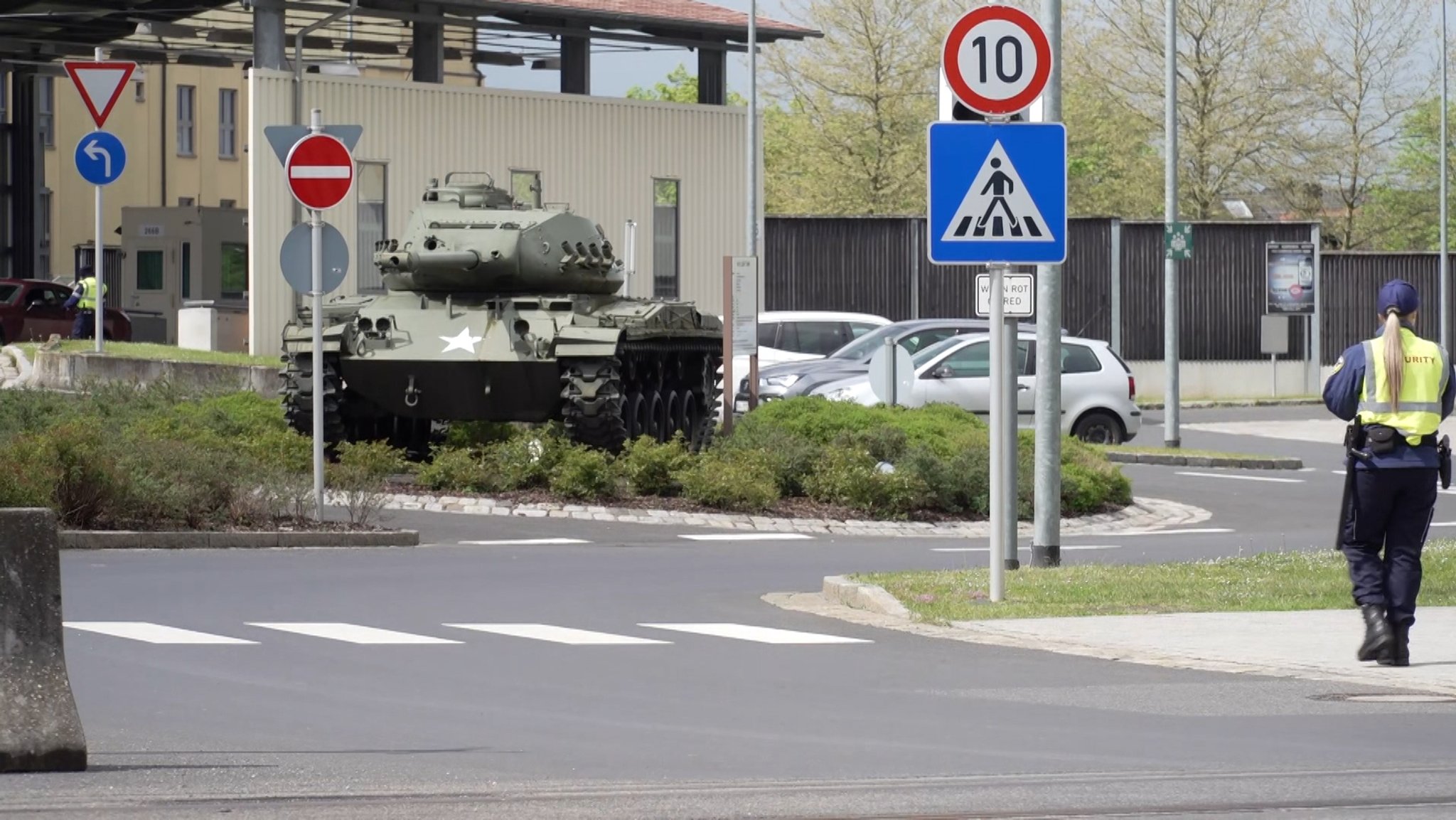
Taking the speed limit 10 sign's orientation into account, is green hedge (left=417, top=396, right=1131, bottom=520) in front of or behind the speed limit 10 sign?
behind

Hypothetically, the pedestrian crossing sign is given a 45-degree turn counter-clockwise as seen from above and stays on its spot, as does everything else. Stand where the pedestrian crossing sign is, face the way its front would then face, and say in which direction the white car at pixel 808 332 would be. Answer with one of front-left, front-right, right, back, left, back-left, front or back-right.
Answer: back-left

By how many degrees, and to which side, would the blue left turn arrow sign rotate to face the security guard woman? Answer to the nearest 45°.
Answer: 0° — it already faces them

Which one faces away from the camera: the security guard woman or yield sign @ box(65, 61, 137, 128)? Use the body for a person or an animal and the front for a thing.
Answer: the security guard woman

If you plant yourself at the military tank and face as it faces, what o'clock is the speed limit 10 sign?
The speed limit 10 sign is roughly at 10 o'clock from the military tank.

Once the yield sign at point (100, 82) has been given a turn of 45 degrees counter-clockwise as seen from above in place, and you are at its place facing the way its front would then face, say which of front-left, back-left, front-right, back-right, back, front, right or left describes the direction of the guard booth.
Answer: back-left

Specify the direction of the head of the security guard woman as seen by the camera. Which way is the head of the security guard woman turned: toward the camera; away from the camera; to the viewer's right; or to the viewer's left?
away from the camera

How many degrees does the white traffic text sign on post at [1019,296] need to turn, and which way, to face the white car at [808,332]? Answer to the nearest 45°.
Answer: approximately 180°

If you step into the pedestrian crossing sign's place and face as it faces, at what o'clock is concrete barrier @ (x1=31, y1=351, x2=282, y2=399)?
The concrete barrier is roughly at 5 o'clock from the pedestrian crossing sign.

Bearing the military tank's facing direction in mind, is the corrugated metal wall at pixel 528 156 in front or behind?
behind

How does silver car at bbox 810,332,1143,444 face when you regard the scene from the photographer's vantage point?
facing to the left of the viewer

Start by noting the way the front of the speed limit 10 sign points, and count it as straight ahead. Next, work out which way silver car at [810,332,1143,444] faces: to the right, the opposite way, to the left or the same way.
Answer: to the right
